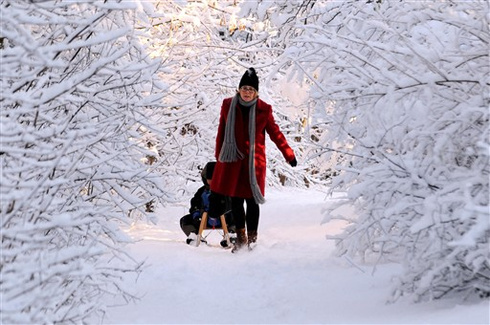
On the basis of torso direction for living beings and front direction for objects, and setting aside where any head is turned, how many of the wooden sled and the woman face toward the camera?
2

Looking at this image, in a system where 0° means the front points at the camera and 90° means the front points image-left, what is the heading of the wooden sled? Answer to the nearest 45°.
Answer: approximately 0°

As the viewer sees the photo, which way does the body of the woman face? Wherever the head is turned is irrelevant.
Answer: toward the camera

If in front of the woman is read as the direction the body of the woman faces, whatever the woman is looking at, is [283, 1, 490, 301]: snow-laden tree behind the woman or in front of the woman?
in front

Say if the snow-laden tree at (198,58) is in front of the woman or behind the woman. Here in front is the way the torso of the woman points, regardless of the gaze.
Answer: behind
